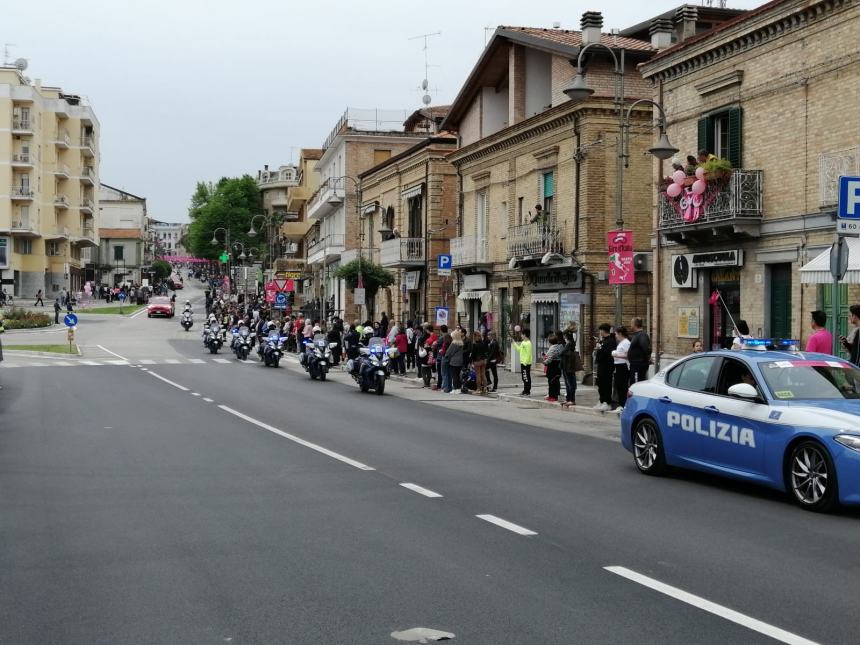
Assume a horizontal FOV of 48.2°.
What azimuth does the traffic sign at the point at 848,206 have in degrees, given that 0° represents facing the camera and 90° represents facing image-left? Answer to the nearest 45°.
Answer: approximately 0°

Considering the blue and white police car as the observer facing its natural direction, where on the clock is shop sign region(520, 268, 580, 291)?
The shop sign is roughly at 7 o'clock from the blue and white police car.

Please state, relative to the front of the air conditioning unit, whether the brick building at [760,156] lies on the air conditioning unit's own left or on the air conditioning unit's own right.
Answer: on the air conditioning unit's own left

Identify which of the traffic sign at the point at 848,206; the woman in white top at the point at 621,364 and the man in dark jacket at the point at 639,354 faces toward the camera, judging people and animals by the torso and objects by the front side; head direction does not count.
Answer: the traffic sign

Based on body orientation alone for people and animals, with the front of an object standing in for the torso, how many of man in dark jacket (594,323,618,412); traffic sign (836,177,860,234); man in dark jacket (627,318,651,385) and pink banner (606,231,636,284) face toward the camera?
2

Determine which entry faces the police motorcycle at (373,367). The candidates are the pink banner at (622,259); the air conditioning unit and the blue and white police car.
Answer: the air conditioning unit

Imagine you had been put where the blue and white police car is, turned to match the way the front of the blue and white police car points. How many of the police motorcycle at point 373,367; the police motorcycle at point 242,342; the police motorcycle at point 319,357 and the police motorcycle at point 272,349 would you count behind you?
4

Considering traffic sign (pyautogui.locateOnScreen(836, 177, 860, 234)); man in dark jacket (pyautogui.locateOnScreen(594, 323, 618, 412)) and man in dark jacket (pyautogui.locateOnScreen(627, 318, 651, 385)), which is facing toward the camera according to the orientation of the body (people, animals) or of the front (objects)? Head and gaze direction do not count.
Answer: the traffic sign

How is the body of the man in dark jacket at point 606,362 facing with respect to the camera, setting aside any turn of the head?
to the viewer's left

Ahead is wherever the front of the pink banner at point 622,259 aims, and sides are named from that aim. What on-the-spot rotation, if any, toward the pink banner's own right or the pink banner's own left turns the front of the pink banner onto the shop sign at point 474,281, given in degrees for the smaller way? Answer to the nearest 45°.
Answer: approximately 180°

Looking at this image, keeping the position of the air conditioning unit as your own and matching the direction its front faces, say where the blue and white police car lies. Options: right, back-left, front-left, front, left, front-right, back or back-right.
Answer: front-left
